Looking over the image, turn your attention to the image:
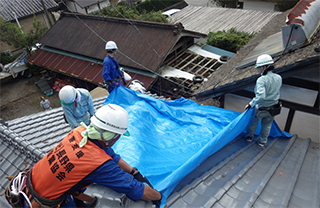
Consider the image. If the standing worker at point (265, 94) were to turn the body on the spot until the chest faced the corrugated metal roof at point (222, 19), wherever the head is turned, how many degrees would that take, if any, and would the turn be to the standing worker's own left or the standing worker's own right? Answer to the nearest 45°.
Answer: approximately 45° to the standing worker's own right

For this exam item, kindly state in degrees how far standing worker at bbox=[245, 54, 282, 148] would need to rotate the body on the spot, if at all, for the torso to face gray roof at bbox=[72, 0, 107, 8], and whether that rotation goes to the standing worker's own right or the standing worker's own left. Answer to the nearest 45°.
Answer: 0° — they already face it

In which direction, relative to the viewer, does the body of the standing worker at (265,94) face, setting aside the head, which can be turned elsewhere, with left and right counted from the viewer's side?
facing away from the viewer and to the left of the viewer

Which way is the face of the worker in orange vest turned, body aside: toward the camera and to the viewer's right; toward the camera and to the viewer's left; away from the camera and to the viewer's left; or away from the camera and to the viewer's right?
away from the camera and to the viewer's right
